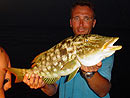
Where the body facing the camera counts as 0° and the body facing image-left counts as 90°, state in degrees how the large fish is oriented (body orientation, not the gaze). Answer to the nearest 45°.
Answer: approximately 270°

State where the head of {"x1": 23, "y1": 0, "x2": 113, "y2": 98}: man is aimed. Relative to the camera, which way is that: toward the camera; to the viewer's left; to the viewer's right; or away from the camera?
toward the camera

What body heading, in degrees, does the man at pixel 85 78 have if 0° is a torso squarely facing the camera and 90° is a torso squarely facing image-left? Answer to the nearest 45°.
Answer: approximately 0°
